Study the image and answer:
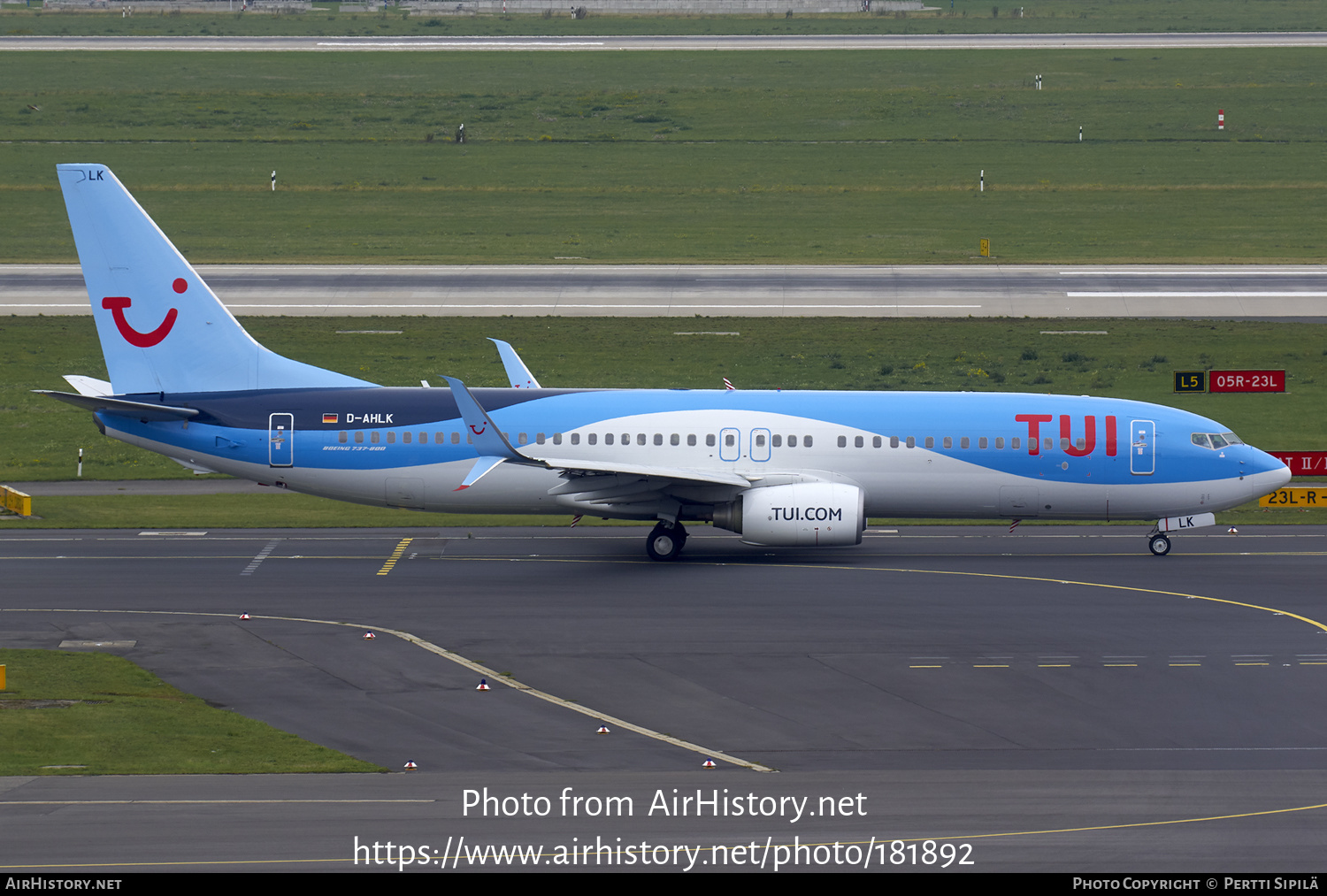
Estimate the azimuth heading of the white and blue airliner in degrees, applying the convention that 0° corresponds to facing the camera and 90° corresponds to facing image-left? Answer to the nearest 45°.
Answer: approximately 270°
